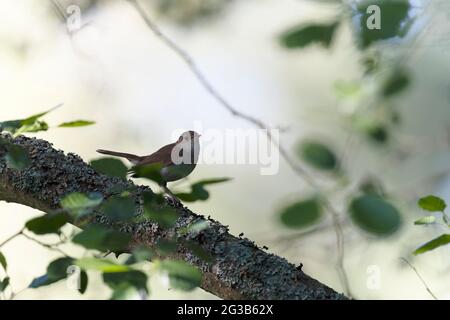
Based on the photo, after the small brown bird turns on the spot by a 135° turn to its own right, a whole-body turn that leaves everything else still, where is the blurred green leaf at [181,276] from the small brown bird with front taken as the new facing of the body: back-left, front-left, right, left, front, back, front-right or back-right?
front-left

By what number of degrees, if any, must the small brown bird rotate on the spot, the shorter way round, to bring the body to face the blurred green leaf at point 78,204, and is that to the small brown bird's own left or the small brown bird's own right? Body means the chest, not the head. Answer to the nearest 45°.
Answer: approximately 90° to the small brown bird's own right

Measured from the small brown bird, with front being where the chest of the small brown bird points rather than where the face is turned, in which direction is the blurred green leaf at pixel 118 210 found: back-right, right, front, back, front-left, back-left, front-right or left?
right

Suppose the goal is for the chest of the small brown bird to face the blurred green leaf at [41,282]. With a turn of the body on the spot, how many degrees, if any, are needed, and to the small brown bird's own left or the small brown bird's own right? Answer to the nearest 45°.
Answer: approximately 90° to the small brown bird's own right

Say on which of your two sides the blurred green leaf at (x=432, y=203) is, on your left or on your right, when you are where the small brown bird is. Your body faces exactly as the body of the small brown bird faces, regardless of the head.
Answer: on your right

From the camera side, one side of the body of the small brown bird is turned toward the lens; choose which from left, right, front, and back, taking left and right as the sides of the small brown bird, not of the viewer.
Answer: right

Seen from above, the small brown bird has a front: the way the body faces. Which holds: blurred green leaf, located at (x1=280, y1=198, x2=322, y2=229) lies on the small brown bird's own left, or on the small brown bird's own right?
on the small brown bird's own right

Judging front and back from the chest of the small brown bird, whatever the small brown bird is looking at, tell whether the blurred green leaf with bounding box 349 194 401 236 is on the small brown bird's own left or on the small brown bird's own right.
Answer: on the small brown bird's own right
